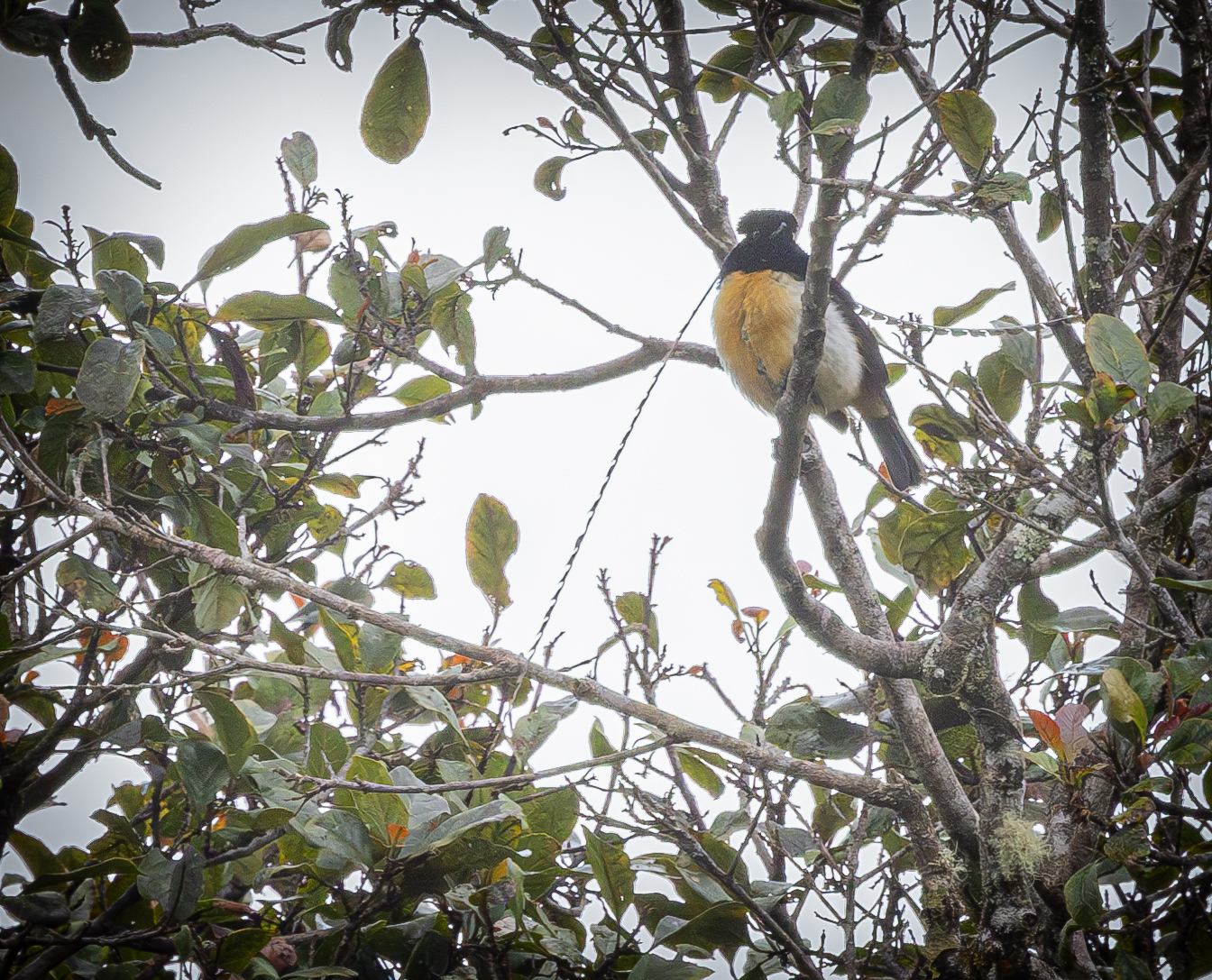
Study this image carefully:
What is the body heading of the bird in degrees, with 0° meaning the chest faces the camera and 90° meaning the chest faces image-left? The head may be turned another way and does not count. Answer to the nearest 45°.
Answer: approximately 45°
